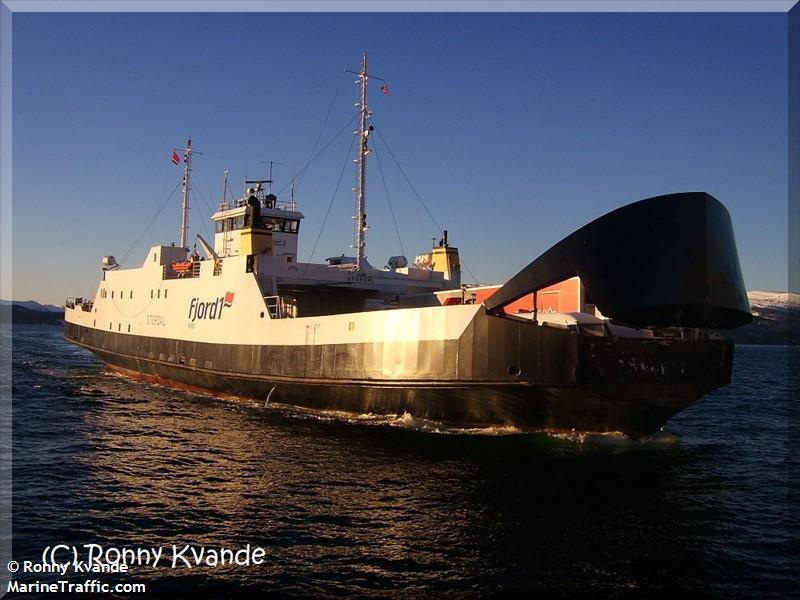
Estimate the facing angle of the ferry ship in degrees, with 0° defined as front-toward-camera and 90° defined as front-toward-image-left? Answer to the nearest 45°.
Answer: approximately 315°
